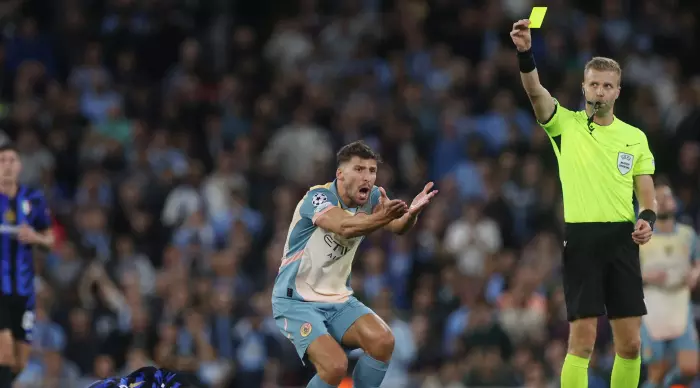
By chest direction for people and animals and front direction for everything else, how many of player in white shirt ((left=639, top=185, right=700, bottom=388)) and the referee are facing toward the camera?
2

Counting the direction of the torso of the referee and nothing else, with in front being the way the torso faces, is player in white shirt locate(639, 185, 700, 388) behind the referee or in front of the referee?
behind

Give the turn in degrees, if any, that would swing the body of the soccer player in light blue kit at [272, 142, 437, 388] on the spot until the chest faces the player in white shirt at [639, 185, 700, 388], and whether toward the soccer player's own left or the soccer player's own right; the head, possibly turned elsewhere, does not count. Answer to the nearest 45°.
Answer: approximately 90° to the soccer player's own left

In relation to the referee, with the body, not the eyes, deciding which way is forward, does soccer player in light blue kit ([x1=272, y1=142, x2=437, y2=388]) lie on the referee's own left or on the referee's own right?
on the referee's own right

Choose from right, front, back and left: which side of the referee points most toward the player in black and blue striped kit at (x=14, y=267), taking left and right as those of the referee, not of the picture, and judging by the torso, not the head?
right
